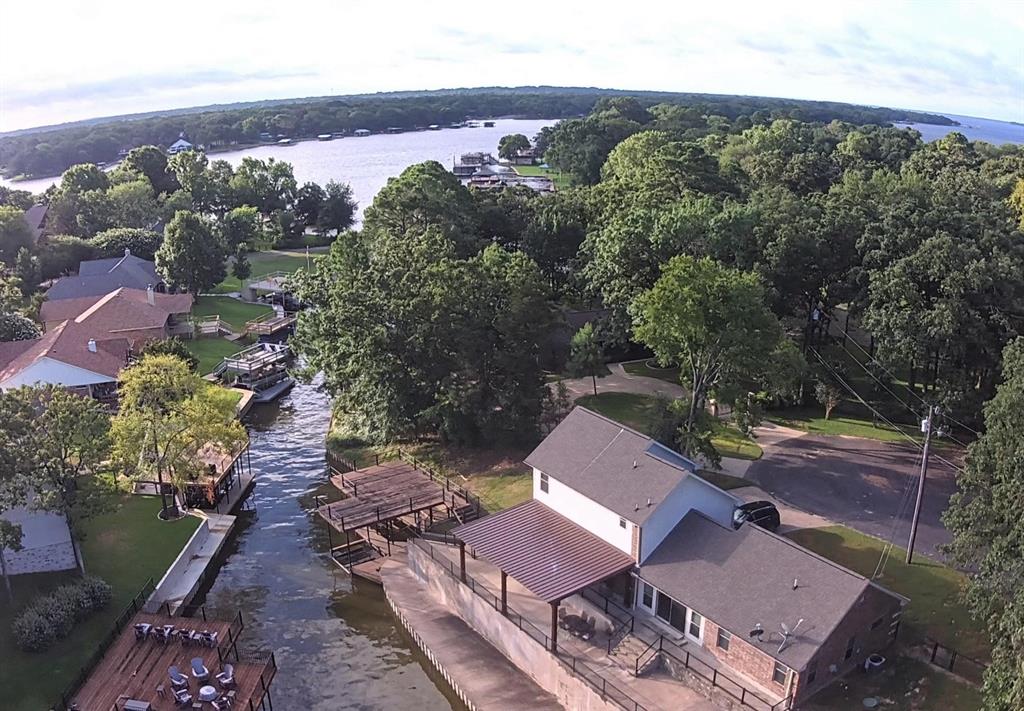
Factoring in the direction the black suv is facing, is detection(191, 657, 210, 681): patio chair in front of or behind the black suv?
in front

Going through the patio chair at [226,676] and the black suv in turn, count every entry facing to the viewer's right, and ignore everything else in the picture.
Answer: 0

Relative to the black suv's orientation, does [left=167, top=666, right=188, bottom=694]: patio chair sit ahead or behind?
ahead

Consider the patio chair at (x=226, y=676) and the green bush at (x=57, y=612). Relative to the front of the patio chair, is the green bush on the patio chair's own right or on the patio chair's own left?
on the patio chair's own right

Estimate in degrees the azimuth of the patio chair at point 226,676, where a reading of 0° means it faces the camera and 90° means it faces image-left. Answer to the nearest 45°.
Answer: approximately 45°

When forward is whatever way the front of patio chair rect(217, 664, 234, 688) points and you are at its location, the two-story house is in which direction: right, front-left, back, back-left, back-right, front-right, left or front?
back-left

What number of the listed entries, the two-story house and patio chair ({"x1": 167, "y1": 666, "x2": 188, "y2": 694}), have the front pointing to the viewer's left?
0

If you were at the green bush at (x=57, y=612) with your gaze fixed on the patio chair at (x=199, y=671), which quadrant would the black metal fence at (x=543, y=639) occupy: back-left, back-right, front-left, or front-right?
front-left

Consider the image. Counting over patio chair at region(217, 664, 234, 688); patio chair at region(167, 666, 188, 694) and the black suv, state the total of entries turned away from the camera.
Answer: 0

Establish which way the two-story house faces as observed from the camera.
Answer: facing away from the viewer and to the right of the viewer

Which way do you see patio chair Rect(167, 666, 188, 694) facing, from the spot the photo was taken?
facing the viewer and to the right of the viewer

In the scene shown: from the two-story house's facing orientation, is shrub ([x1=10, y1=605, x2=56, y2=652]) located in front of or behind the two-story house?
behind

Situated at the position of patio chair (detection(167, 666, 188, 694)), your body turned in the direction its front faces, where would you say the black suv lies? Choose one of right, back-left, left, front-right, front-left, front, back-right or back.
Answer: front-left

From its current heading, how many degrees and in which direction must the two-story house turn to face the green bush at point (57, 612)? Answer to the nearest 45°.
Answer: approximately 135° to its left

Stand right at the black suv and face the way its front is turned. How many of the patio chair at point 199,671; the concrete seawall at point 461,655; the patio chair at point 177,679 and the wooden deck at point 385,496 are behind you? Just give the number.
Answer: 0

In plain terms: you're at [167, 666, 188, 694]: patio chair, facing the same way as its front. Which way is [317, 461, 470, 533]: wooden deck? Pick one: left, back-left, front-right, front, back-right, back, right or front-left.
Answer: left

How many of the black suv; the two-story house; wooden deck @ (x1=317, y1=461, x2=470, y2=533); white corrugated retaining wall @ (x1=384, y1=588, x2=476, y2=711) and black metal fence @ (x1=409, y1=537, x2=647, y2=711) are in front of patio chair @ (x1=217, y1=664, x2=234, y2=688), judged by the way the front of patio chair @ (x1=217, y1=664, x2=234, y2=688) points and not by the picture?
0

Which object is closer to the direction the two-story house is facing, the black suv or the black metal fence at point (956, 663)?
the black suv
